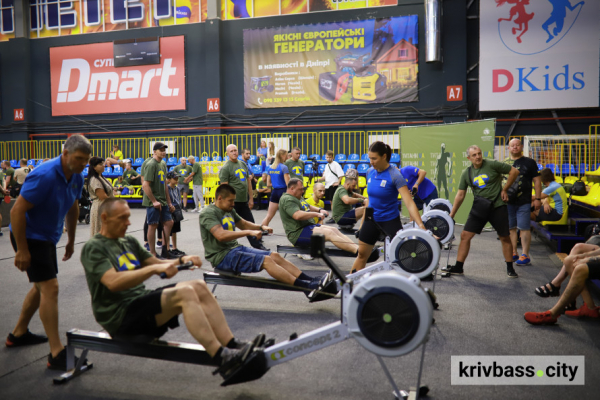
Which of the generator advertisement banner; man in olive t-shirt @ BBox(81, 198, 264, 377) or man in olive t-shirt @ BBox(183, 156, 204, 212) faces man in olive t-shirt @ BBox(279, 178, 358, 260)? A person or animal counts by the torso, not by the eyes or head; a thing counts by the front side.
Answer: the generator advertisement banner

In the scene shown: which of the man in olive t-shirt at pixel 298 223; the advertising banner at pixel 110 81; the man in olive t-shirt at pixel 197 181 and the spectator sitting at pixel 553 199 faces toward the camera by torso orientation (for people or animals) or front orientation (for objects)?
the advertising banner

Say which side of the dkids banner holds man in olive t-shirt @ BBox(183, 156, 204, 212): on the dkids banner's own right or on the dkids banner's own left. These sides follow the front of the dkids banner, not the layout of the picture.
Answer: on the dkids banner's own right

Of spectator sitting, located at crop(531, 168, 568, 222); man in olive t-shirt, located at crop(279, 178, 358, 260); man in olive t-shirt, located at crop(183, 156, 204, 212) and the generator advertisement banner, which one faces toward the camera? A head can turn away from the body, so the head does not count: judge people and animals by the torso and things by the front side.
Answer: the generator advertisement banner

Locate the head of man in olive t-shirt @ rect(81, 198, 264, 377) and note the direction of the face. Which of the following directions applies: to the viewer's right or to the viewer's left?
to the viewer's right

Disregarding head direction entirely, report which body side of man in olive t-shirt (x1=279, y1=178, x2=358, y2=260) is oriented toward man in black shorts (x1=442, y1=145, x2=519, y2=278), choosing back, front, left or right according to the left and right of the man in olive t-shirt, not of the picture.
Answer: front

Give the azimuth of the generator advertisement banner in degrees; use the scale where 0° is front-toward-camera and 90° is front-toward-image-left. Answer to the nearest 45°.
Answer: approximately 0°

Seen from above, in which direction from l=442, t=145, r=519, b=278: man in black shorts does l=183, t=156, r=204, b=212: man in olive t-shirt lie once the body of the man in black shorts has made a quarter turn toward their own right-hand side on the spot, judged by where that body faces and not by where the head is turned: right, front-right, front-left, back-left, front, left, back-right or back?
front-right

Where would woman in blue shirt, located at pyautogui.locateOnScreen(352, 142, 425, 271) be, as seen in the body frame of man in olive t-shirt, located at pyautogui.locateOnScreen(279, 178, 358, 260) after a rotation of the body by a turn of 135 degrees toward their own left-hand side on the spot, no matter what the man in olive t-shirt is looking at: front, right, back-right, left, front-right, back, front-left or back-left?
back

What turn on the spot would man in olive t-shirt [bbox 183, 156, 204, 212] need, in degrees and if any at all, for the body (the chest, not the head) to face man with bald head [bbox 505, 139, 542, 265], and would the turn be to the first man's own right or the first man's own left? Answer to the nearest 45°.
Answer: approximately 135° to the first man's own left

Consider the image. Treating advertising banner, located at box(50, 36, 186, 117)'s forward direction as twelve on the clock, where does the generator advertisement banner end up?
The generator advertisement banner is roughly at 10 o'clock from the advertising banner.

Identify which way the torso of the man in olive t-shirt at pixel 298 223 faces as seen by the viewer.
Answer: to the viewer's right
